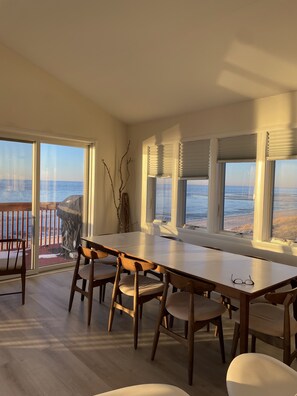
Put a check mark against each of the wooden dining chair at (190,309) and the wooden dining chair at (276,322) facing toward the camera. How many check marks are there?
0

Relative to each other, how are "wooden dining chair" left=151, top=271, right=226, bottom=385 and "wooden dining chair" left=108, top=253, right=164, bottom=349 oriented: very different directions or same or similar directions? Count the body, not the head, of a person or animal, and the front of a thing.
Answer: same or similar directions

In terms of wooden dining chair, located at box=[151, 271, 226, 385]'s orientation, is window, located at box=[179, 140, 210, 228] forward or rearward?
forward

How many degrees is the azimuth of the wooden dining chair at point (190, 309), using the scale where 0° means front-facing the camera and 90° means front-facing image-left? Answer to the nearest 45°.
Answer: approximately 225°

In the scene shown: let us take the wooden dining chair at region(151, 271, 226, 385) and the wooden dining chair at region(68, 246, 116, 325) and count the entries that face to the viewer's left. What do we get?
0

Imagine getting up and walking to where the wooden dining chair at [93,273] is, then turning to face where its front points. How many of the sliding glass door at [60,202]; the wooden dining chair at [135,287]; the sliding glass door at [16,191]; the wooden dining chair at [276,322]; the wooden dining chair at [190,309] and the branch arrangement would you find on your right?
3

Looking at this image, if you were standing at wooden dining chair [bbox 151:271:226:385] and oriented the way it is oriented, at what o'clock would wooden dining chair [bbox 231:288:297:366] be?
wooden dining chair [bbox 231:288:297:366] is roughly at 2 o'clock from wooden dining chair [bbox 151:271:226:385].

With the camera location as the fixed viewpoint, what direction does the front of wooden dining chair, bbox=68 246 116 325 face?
facing away from the viewer and to the right of the viewer

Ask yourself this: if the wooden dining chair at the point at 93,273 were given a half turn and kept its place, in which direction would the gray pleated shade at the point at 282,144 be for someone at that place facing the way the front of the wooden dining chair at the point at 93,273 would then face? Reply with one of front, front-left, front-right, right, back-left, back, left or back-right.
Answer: back-left

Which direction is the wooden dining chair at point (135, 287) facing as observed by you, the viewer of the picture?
facing away from the viewer and to the right of the viewer

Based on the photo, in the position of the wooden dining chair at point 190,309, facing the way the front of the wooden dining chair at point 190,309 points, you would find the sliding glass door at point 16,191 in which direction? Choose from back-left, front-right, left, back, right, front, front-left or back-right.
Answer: left

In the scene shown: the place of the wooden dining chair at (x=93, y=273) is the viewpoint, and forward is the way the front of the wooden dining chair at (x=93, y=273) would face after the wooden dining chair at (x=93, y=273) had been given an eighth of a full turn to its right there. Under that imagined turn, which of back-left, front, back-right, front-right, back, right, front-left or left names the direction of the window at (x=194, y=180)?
front-left

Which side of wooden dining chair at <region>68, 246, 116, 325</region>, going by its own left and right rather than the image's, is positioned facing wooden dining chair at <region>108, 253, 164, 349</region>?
right

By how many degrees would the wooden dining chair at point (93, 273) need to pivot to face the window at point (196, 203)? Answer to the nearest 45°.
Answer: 0° — it already faces it

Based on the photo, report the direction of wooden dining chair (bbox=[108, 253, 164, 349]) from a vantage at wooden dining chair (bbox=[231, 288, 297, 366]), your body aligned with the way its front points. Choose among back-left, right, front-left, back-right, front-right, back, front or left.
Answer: front-left

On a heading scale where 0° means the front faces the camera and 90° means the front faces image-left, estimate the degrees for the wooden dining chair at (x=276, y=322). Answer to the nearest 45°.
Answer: approximately 135°

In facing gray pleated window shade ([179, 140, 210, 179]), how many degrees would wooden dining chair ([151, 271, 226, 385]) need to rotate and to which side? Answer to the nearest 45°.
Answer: approximately 45° to its left

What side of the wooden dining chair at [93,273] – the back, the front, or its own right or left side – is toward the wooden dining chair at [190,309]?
right

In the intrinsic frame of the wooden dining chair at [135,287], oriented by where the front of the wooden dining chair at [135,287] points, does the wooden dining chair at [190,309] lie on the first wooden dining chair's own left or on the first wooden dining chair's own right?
on the first wooden dining chair's own right

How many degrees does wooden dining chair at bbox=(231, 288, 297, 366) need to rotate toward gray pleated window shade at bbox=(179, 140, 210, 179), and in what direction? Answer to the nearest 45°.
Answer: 0° — it already faces it

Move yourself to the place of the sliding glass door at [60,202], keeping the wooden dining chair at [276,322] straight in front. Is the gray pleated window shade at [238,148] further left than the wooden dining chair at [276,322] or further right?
left
